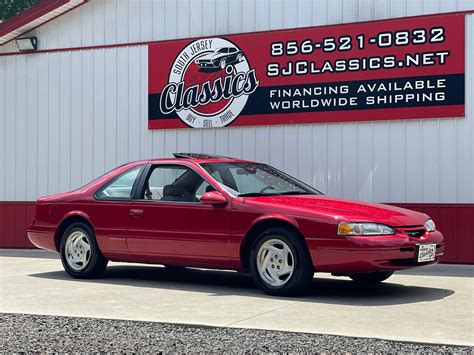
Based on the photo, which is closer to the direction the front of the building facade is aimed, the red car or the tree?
the red car

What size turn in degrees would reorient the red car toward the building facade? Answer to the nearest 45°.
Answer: approximately 135° to its left

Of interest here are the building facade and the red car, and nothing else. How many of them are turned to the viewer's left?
0

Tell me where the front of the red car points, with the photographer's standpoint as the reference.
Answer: facing the viewer and to the right of the viewer

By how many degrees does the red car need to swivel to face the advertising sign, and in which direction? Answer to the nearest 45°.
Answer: approximately 135° to its left

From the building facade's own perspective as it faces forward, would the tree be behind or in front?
behind

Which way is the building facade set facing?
toward the camera
